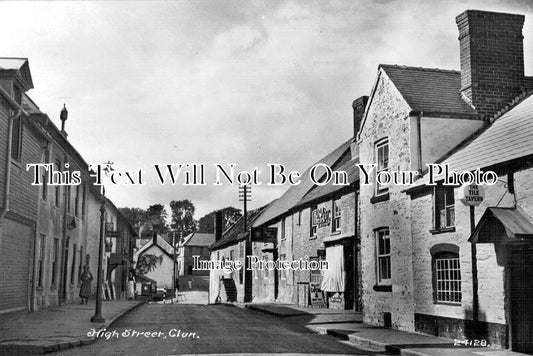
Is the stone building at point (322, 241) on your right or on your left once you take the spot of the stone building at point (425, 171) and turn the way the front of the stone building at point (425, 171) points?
on your right

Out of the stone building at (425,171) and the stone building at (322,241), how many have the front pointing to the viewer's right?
0

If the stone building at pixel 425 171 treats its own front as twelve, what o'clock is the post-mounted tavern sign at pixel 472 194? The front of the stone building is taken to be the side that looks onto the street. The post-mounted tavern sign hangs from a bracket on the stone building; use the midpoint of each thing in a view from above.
The post-mounted tavern sign is roughly at 10 o'clock from the stone building.

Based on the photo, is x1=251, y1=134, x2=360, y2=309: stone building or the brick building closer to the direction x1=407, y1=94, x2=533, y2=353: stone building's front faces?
the brick building

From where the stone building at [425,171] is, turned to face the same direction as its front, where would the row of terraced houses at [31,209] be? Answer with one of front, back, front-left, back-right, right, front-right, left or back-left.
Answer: front-right

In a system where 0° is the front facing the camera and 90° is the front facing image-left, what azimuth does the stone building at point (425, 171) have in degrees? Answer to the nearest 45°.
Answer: approximately 45°

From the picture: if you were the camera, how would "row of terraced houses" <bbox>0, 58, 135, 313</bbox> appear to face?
facing the viewer and to the right of the viewer

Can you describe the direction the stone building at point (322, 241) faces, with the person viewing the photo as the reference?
facing the viewer and to the left of the viewer

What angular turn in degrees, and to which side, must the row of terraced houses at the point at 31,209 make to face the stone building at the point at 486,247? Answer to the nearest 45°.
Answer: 0° — it already faces it

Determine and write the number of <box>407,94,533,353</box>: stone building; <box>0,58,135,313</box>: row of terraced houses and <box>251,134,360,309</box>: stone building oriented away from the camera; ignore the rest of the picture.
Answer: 0

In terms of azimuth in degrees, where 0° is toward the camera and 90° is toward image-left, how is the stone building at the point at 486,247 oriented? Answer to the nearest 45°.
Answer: approximately 45°

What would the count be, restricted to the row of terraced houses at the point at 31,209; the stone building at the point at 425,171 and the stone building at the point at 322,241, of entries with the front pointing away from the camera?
0

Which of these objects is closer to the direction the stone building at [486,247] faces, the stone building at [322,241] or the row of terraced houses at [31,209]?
the row of terraced houses
